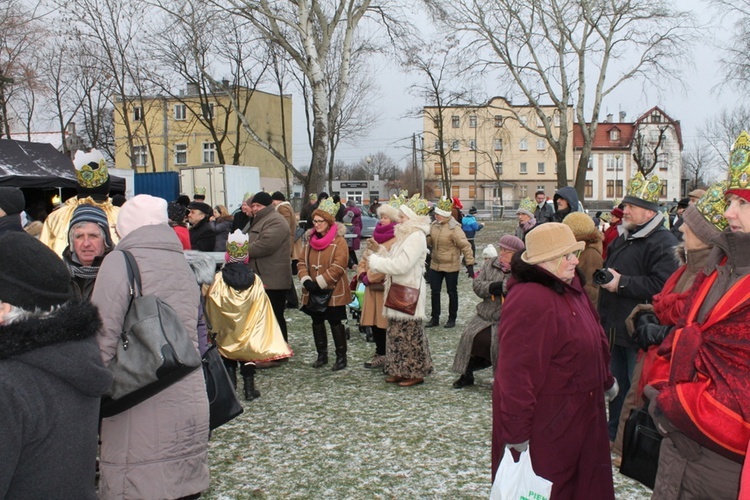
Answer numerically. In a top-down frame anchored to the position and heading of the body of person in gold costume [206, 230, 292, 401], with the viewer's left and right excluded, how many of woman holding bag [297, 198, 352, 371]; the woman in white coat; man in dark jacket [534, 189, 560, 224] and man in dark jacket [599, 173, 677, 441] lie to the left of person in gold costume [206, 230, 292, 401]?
0

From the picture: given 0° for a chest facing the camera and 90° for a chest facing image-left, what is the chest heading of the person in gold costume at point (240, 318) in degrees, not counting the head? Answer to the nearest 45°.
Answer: approximately 180°

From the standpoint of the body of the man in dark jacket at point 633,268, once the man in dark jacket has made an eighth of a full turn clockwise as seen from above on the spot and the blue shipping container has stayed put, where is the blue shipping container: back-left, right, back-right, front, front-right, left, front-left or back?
front

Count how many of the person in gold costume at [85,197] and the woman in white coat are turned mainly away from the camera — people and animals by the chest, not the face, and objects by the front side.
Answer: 1

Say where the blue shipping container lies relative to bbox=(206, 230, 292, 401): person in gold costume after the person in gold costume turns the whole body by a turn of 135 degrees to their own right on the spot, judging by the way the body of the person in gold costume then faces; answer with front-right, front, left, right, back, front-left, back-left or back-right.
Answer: back-left

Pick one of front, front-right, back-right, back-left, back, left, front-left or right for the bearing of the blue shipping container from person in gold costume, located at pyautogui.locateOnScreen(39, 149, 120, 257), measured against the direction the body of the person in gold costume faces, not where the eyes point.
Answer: front

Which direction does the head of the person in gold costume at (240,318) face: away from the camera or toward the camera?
away from the camera

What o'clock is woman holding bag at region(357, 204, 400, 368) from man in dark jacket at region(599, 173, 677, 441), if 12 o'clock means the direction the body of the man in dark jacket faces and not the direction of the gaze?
The woman holding bag is roughly at 1 o'clock from the man in dark jacket.

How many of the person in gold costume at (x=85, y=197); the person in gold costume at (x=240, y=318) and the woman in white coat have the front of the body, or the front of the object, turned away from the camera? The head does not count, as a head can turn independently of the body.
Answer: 2

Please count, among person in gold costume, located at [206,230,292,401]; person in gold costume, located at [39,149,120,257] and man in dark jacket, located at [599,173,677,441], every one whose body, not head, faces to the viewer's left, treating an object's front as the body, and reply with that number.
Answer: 1

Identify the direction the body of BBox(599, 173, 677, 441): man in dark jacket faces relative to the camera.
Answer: to the viewer's left

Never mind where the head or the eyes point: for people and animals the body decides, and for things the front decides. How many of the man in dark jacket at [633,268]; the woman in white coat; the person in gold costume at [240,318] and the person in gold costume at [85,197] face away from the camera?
2

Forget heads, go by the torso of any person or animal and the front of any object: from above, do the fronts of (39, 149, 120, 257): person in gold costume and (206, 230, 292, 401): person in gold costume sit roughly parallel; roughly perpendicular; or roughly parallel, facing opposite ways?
roughly parallel

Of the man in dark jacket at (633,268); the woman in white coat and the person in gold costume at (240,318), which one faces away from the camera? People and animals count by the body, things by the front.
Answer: the person in gold costume
